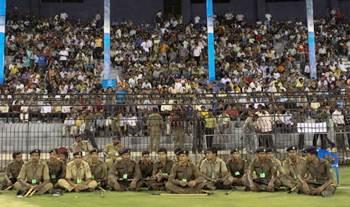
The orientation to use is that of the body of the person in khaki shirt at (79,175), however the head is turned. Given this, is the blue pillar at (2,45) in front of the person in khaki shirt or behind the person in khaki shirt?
behind

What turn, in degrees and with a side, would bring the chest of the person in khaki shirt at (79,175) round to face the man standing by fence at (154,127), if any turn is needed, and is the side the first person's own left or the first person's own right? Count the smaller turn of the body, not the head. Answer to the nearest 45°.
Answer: approximately 135° to the first person's own left

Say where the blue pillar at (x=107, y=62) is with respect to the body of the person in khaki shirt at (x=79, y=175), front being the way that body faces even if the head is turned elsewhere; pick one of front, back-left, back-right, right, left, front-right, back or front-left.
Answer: back

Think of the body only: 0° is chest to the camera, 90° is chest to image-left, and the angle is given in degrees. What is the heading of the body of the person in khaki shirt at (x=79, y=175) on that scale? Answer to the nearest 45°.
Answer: approximately 0°

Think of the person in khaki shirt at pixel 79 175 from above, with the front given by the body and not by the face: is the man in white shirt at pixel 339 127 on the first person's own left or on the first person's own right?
on the first person's own left
